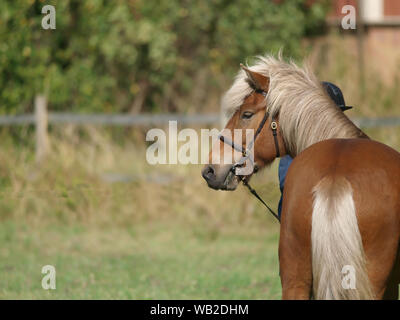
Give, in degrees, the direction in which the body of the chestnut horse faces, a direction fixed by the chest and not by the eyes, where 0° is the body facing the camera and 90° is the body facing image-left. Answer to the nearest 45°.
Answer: approximately 180°

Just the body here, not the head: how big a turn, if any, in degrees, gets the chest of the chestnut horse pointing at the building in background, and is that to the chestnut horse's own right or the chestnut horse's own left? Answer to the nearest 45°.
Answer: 0° — it already faces it

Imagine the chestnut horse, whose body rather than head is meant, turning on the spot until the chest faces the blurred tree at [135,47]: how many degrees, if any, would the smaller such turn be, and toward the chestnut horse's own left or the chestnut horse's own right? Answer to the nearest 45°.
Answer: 0° — it already faces it
